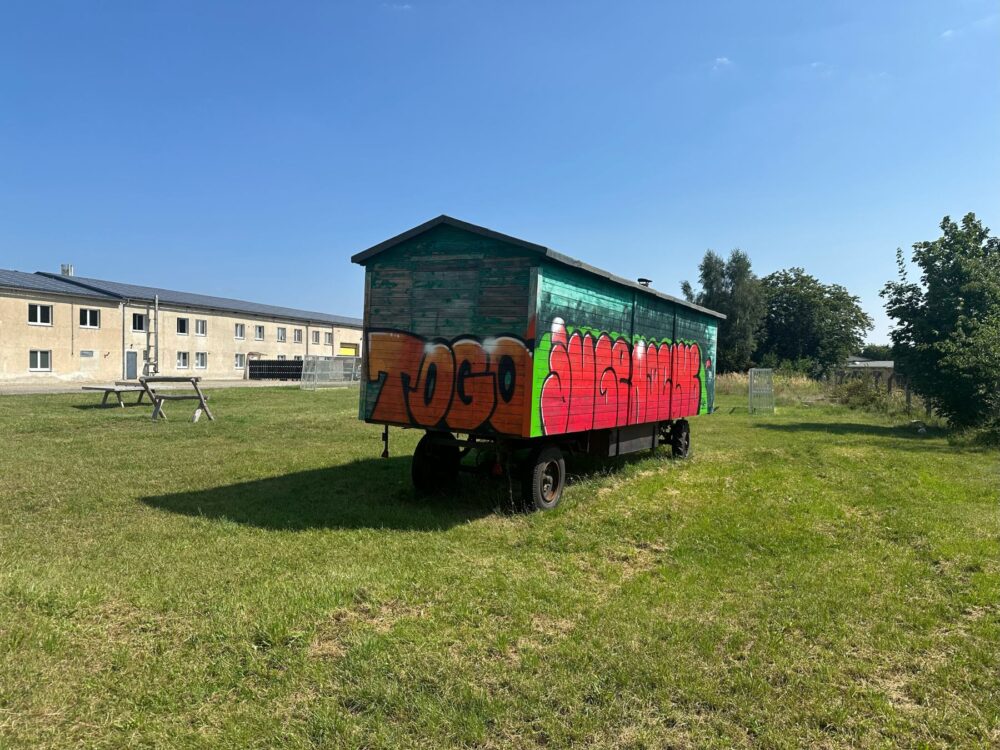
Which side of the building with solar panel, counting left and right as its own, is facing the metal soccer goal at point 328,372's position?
front

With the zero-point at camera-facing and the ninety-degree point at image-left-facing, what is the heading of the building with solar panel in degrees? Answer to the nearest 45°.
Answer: approximately 315°

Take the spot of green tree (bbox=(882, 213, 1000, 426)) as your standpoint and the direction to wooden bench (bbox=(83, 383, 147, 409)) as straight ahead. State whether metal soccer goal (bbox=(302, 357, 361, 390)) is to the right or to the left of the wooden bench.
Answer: right

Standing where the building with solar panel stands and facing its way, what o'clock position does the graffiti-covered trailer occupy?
The graffiti-covered trailer is roughly at 1 o'clock from the building with solar panel.
